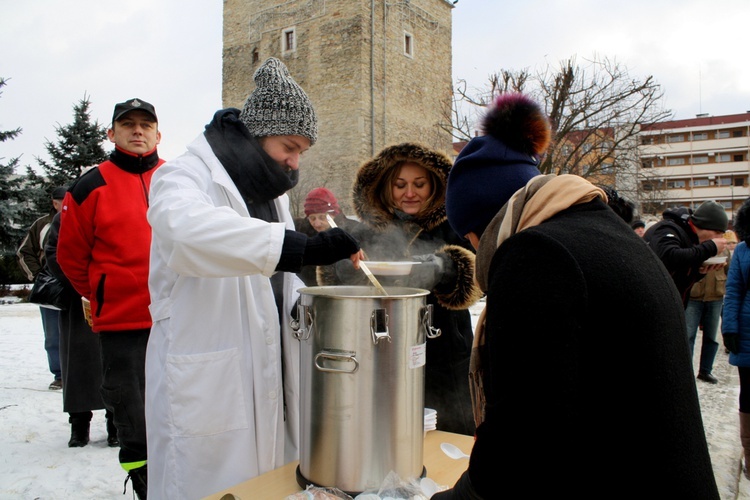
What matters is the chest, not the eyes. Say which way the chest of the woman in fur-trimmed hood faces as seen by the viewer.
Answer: toward the camera

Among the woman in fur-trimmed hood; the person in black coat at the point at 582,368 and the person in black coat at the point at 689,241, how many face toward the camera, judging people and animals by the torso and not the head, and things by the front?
1

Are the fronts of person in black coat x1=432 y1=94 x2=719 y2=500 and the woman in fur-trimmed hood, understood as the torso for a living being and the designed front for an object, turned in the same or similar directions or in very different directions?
very different directions

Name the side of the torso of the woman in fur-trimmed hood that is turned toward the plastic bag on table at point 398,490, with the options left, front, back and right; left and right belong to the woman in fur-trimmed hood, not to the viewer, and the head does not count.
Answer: front

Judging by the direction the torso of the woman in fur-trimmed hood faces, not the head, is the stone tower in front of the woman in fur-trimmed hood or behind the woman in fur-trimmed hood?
behind

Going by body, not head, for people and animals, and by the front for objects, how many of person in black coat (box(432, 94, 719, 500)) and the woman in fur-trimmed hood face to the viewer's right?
0

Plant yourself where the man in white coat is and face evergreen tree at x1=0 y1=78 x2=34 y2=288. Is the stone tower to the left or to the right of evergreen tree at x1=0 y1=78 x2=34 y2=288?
right

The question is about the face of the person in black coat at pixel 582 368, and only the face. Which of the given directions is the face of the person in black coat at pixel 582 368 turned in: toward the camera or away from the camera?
away from the camera

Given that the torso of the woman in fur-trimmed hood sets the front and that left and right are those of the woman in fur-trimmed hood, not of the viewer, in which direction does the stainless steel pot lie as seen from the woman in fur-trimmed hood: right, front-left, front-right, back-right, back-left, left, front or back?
front

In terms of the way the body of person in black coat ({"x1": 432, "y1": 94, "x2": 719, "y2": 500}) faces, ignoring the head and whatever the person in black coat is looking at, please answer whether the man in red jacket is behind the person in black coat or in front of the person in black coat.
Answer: in front

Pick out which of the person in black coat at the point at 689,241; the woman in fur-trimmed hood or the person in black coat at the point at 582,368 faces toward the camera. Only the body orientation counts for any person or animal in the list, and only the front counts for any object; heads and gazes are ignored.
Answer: the woman in fur-trimmed hood

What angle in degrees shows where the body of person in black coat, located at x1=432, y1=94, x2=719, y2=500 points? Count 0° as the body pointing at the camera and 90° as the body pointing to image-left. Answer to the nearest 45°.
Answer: approximately 135°
